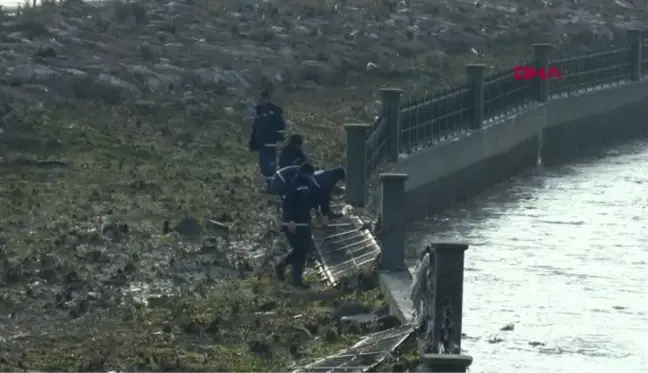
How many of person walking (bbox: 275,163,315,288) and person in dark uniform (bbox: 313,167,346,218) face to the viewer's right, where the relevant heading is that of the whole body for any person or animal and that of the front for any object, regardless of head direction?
2

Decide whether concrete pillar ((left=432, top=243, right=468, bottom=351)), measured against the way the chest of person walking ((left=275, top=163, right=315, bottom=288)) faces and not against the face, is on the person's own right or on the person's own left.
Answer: on the person's own right

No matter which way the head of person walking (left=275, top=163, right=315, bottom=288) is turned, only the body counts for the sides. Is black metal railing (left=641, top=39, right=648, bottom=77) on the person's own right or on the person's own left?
on the person's own left

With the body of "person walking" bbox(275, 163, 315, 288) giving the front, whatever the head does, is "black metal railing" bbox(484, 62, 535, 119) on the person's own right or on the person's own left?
on the person's own left

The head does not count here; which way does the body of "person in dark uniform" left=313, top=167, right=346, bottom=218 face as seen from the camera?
to the viewer's right

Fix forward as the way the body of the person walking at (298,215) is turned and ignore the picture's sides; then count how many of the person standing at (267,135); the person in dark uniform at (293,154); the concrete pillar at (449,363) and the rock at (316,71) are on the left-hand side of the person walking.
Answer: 3

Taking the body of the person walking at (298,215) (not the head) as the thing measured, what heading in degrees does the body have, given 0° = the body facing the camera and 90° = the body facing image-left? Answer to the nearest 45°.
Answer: approximately 270°

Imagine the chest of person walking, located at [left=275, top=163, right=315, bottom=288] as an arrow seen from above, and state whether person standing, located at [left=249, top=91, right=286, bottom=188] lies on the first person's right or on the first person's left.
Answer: on the first person's left

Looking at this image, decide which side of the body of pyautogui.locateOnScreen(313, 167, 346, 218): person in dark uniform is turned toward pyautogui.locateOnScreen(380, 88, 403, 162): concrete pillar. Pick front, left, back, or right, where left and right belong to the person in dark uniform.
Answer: left

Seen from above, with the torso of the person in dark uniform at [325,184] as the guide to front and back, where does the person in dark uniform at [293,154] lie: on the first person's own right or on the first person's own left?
on the first person's own left

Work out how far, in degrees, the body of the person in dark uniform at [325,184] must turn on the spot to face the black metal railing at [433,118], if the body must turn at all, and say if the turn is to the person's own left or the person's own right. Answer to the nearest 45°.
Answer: approximately 90° to the person's own left
